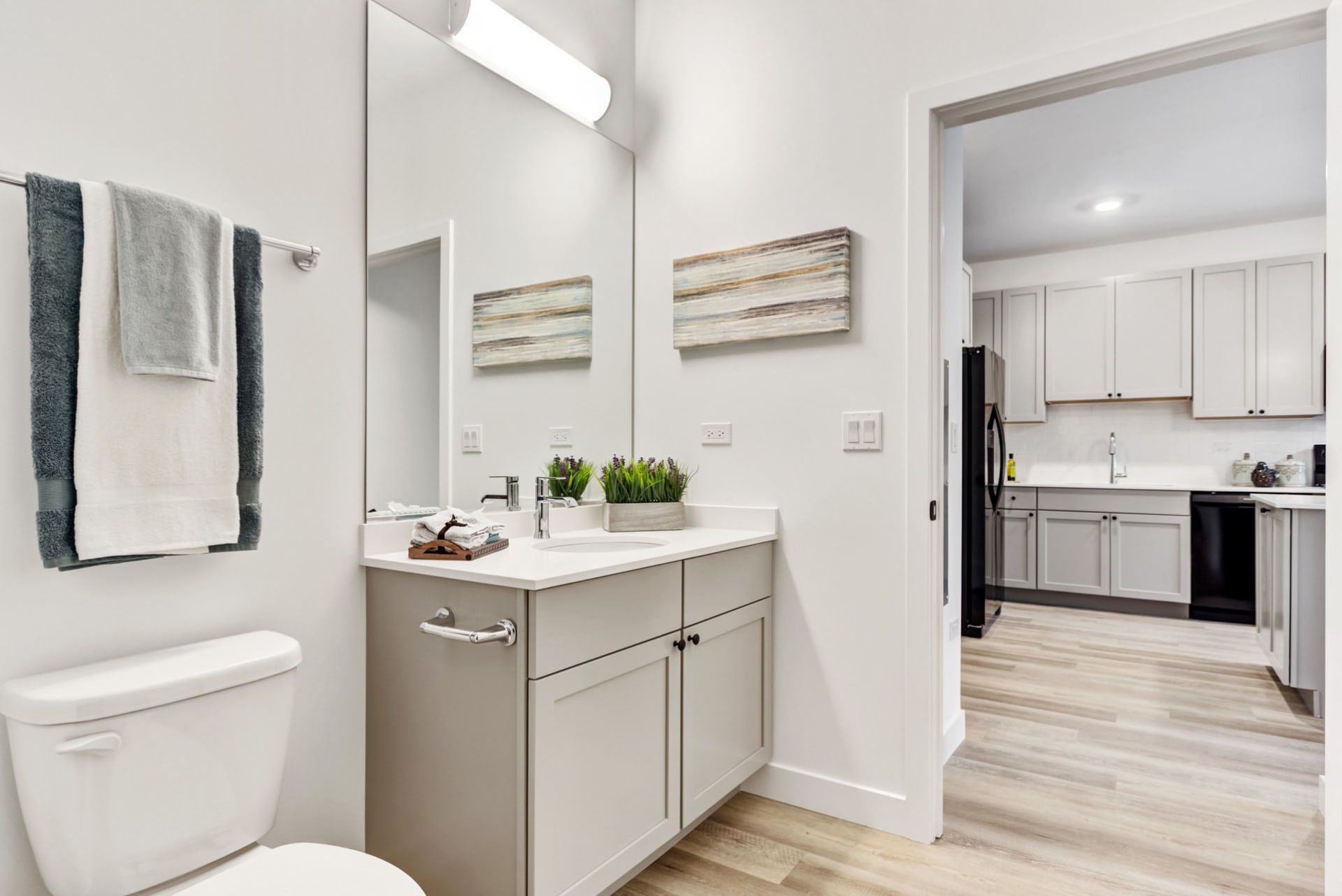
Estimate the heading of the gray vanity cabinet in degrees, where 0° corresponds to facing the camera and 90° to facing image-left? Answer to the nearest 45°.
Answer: approximately 315°

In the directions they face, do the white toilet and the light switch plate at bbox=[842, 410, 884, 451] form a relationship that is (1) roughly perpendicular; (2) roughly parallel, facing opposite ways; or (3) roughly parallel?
roughly perpendicular

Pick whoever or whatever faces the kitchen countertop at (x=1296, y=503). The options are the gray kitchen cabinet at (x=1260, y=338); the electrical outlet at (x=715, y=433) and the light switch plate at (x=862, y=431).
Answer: the gray kitchen cabinet

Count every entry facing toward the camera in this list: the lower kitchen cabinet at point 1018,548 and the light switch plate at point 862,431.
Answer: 2

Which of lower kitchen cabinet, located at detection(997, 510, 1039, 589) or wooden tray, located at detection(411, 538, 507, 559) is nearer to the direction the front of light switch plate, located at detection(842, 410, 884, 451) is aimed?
the wooden tray

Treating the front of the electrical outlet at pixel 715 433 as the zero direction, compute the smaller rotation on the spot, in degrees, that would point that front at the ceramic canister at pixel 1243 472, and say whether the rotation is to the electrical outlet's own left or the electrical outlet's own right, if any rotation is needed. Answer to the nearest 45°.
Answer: approximately 135° to the electrical outlet's own left

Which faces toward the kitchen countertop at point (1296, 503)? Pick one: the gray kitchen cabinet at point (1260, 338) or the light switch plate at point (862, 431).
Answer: the gray kitchen cabinet

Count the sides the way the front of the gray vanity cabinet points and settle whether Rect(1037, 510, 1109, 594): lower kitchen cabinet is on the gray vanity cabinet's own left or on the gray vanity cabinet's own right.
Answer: on the gray vanity cabinet's own left
